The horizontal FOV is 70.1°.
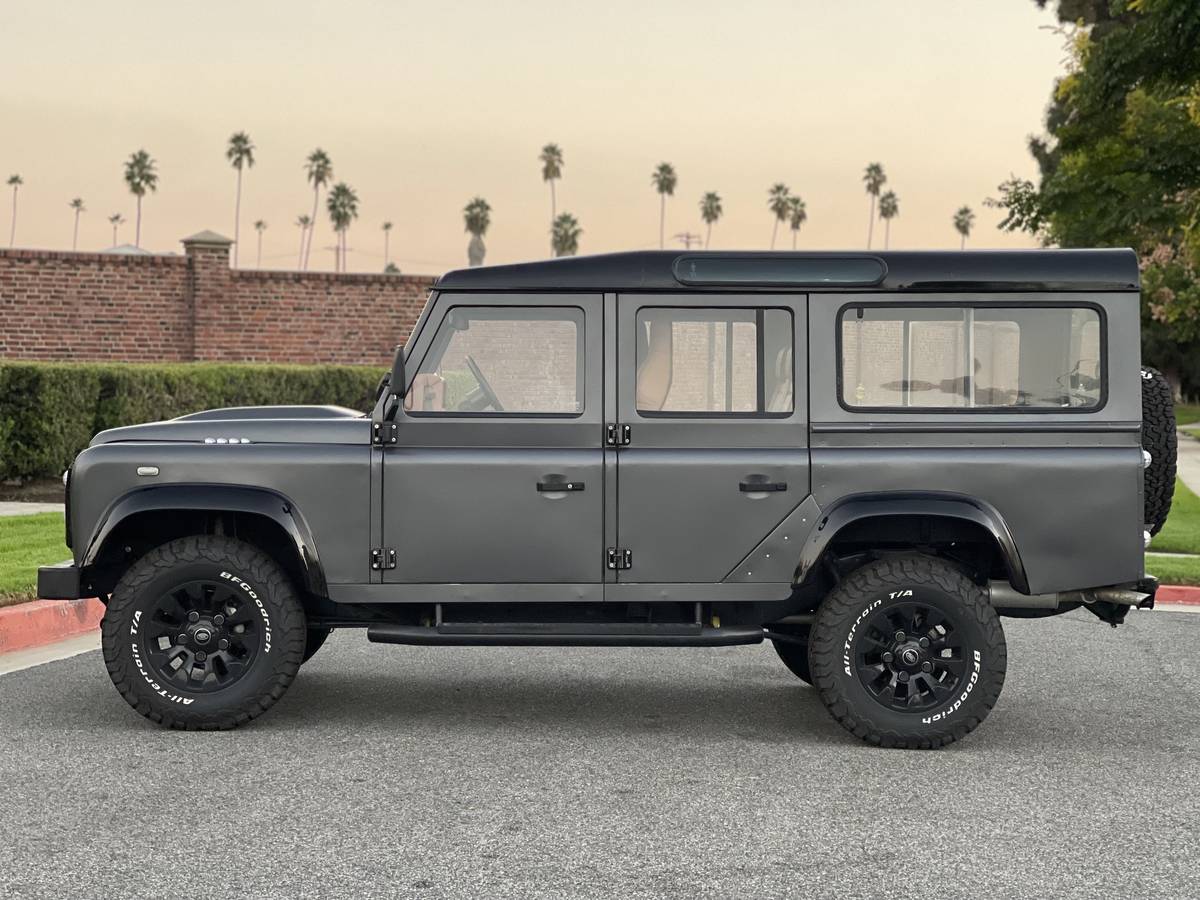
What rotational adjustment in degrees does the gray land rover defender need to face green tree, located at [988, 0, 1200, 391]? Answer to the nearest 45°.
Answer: approximately 135° to its right

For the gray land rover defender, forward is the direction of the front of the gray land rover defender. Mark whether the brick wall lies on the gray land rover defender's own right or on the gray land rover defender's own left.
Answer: on the gray land rover defender's own right

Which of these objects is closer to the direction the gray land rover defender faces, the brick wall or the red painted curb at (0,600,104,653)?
the red painted curb

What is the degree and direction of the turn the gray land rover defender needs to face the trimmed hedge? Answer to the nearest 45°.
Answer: approximately 45° to its right

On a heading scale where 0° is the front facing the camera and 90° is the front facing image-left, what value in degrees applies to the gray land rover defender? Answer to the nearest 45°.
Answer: approximately 90°
